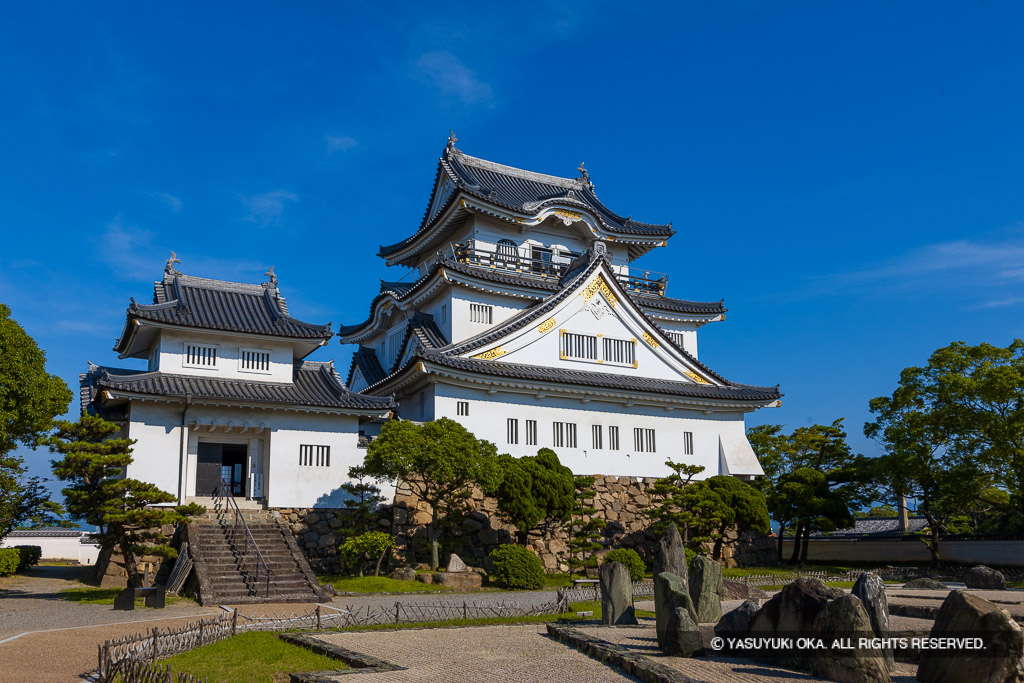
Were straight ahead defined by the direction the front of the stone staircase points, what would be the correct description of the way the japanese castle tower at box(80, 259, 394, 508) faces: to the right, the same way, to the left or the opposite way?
the same way

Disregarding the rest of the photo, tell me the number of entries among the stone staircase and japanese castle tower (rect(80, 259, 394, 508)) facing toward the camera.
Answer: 2

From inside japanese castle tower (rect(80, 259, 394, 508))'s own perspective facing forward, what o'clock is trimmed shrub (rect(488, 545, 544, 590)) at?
The trimmed shrub is roughly at 10 o'clock from the japanese castle tower.

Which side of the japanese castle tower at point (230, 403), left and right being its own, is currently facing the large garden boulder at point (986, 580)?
left

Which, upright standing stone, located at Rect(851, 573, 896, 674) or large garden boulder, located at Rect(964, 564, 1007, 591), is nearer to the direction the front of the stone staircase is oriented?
the upright standing stone

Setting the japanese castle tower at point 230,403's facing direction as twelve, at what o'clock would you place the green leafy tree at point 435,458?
The green leafy tree is roughly at 10 o'clock from the japanese castle tower.

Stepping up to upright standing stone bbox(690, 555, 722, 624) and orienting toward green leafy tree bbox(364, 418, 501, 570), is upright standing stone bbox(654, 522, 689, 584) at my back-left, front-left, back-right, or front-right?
front-right

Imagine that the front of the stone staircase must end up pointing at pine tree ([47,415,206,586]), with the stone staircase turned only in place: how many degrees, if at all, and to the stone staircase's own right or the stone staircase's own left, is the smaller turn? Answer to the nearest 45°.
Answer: approximately 90° to the stone staircase's own right

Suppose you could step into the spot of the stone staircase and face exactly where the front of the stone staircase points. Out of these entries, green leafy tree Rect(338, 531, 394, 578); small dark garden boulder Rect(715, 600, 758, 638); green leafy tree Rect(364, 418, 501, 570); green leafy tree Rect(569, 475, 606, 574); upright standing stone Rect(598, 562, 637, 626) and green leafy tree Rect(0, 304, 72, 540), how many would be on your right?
1

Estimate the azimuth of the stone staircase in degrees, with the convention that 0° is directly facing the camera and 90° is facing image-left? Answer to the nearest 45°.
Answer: approximately 0°

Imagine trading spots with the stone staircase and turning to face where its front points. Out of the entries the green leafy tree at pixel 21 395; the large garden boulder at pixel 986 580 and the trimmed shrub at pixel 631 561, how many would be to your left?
2

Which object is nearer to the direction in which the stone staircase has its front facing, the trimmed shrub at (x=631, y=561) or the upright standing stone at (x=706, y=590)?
the upright standing stone

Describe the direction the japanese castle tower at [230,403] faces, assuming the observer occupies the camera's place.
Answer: facing the viewer

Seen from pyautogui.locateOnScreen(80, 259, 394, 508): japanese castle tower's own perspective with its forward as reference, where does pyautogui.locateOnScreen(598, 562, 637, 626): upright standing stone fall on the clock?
The upright standing stone is roughly at 11 o'clock from the japanese castle tower.
